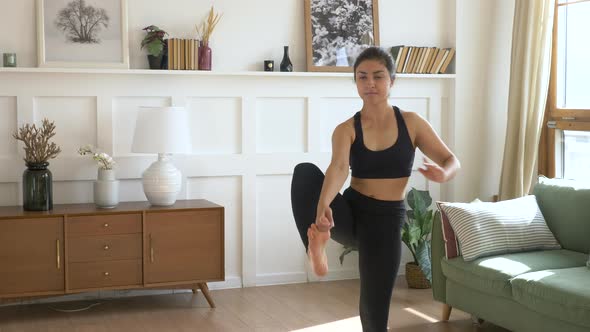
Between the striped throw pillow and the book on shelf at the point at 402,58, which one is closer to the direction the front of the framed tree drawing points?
the striped throw pillow

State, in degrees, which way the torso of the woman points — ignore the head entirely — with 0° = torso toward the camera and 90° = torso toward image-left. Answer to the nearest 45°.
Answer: approximately 0°

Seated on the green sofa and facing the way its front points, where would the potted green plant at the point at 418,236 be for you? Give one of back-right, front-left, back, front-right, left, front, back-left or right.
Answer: right

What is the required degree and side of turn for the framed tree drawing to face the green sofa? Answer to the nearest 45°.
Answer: approximately 45° to its left

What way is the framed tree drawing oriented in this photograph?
toward the camera

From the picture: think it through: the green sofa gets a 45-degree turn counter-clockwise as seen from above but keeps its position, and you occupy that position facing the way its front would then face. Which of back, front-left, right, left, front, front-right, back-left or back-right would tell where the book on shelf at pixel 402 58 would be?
back-right

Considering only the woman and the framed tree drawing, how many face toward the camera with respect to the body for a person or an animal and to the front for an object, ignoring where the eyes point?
2

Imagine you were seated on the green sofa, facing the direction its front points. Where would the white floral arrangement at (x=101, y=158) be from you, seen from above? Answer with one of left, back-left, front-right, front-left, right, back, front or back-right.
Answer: front-right

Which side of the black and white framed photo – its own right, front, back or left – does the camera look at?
front

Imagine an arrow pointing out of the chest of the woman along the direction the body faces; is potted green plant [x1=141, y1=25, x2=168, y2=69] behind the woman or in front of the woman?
behind
